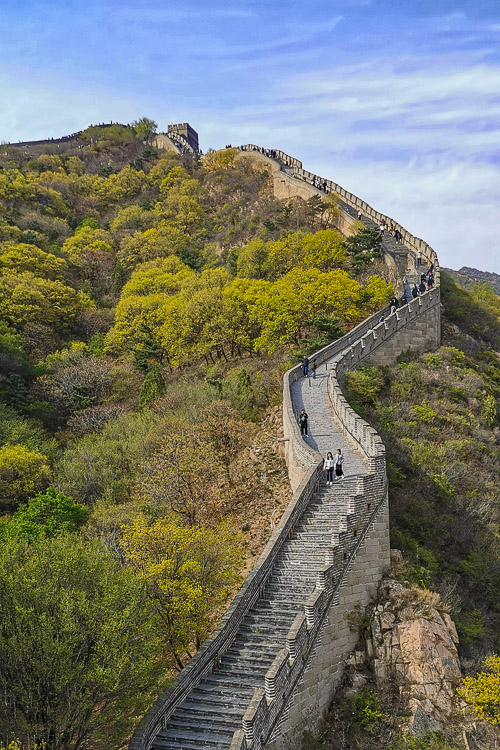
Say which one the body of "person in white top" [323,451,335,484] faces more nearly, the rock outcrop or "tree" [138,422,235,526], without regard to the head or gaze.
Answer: the rock outcrop

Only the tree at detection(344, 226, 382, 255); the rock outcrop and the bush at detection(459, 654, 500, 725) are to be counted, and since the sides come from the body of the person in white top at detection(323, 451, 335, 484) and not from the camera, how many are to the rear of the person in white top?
1

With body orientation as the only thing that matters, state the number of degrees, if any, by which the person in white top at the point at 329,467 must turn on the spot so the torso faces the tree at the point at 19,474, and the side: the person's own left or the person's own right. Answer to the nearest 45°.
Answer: approximately 135° to the person's own right

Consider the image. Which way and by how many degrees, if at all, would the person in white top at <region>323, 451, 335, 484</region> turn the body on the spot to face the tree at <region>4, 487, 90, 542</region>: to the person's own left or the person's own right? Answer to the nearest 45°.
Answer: approximately 90° to the person's own right

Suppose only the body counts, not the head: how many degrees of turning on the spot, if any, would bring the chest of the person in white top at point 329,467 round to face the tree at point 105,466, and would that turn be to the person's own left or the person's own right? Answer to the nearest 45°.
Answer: approximately 135° to the person's own right

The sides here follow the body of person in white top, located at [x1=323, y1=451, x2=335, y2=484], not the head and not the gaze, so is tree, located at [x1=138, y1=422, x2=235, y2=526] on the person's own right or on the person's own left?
on the person's own right

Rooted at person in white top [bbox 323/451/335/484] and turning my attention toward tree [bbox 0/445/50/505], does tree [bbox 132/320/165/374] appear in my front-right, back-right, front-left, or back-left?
front-right

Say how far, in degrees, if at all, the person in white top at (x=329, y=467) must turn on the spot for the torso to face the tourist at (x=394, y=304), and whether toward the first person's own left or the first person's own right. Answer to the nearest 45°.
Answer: approximately 180°

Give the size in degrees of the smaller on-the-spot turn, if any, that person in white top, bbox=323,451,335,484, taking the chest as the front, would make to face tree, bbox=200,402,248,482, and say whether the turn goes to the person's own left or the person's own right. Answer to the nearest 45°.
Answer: approximately 135° to the person's own right

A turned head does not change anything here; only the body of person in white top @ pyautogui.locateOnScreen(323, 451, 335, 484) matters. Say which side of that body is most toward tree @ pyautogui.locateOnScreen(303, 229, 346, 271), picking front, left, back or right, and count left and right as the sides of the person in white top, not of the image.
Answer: back

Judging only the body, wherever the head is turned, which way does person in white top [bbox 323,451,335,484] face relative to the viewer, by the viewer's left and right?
facing the viewer

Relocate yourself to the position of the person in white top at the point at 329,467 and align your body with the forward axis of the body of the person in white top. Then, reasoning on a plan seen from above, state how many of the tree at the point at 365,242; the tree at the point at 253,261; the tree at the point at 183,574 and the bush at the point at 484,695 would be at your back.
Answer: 2

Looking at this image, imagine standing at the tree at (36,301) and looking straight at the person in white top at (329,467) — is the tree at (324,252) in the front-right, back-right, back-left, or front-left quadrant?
front-left

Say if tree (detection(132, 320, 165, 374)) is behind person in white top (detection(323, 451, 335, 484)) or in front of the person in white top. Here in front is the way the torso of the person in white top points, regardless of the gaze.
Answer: behind

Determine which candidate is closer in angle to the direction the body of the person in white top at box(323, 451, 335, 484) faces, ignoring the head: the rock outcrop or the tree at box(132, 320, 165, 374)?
the rock outcrop

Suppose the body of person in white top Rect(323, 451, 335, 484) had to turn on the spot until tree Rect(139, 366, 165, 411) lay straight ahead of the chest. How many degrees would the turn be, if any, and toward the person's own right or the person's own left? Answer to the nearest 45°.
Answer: approximately 135° to the person's own right

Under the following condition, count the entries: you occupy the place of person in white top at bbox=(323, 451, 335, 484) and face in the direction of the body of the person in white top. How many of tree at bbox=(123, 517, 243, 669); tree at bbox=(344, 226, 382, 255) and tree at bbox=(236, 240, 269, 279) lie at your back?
2

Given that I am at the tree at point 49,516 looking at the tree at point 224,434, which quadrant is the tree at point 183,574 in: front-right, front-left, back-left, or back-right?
front-right

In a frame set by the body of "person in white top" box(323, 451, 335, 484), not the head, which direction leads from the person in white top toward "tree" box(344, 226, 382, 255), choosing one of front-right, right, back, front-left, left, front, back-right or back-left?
back
